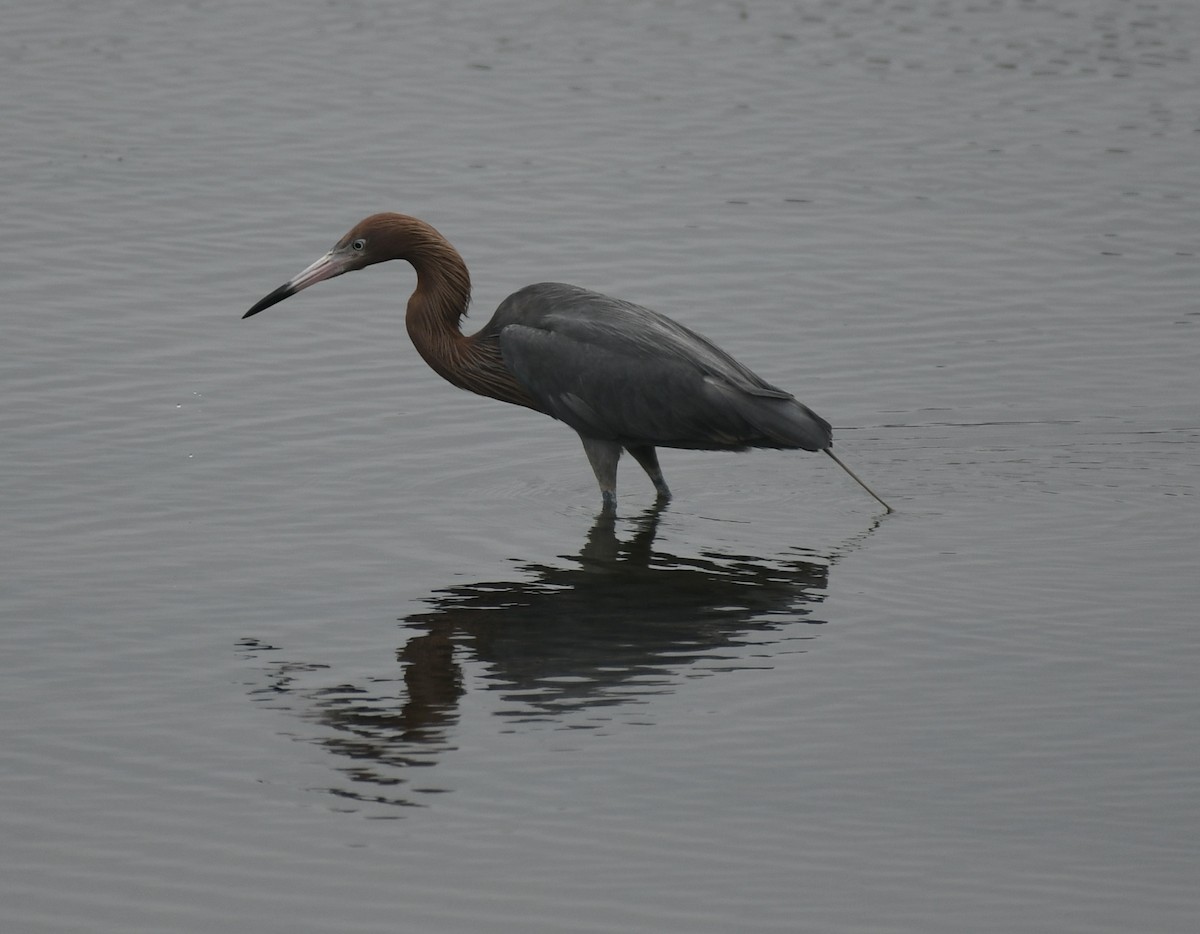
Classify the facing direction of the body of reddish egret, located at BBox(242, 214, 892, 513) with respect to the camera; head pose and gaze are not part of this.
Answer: to the viewer's left
